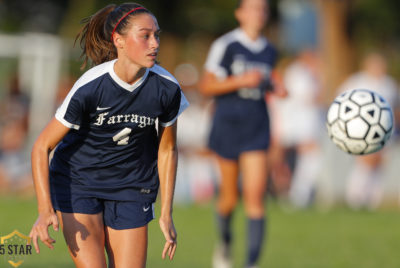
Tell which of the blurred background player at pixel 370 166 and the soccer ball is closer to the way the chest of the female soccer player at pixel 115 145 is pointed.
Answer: the soccer ball

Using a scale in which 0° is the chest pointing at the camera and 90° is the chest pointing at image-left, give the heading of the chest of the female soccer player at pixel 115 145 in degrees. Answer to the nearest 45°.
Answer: approximately 315°

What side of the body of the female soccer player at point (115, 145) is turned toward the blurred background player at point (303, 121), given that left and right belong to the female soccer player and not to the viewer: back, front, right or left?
back

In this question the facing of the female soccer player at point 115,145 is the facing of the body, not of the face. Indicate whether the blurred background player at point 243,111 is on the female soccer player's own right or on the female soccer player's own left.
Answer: on the female soccer player's own left

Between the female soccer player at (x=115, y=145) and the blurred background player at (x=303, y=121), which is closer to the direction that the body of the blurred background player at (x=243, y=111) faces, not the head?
the female soccer player

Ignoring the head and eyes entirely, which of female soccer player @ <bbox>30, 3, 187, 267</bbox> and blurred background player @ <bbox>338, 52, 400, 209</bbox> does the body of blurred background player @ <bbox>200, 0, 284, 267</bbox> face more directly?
the female soccer player
